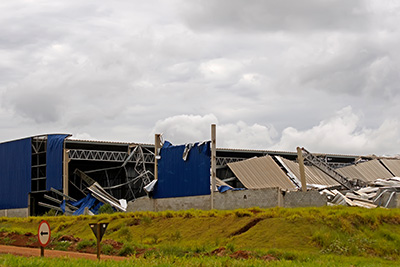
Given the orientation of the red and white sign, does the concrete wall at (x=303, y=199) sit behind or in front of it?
behind

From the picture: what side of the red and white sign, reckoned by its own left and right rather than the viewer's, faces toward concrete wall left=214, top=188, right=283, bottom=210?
back

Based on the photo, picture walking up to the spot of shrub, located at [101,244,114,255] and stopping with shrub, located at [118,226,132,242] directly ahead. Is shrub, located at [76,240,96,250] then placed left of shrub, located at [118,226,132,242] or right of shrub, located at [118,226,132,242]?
left

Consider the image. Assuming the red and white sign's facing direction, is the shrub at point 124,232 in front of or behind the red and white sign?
behind
